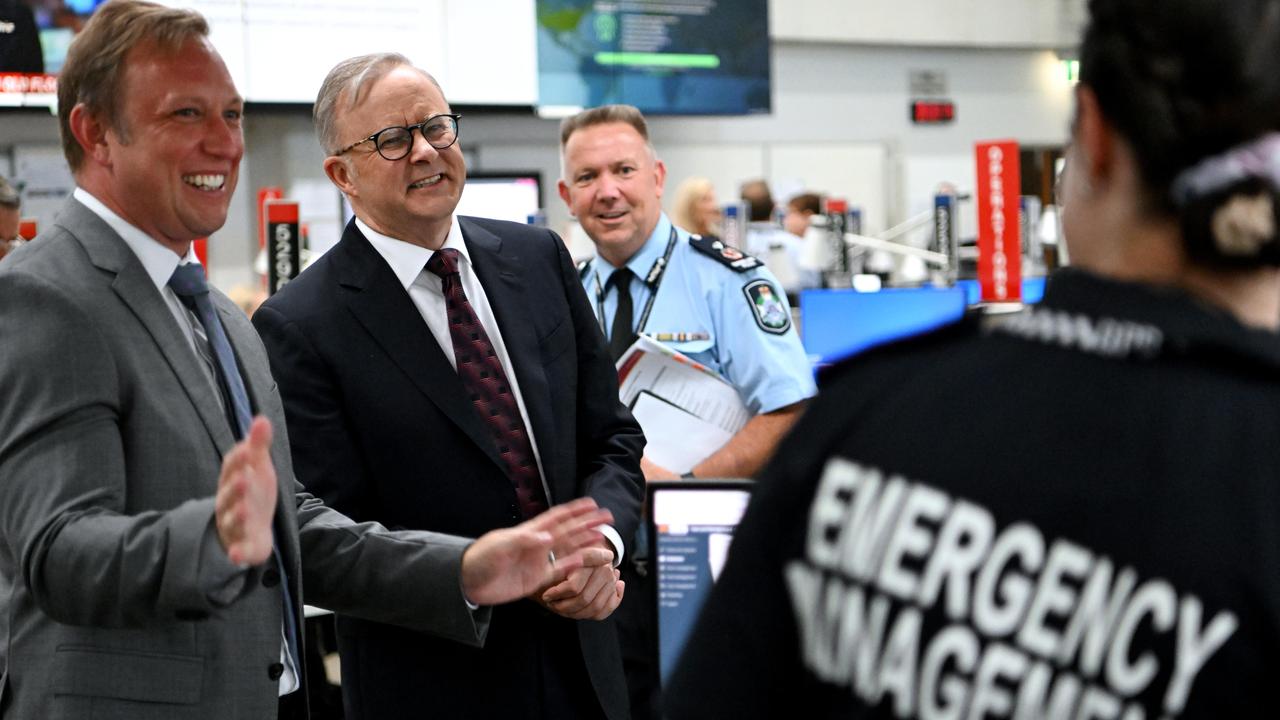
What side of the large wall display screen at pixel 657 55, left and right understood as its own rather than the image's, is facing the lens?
front

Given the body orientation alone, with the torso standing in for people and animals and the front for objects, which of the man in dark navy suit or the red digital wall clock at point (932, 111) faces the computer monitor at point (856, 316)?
the red digital wall clock

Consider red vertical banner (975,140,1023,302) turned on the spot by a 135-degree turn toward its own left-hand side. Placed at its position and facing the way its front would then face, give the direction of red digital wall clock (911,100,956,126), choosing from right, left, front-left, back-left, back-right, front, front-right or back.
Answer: front-left

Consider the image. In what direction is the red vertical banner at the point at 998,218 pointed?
toward the camera

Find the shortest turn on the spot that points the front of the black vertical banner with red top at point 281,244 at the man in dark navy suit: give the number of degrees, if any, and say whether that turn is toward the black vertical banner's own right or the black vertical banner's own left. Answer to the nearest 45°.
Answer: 0° — it already faces them

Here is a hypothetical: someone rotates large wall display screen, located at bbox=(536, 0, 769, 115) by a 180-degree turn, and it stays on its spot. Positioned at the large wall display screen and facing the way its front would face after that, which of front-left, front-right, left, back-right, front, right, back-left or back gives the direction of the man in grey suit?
back

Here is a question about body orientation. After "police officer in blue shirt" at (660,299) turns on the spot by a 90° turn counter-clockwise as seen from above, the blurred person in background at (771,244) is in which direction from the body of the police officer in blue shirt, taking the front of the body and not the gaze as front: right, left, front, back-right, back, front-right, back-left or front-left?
back-left

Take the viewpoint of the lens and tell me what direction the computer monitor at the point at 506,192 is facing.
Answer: facing the viewer

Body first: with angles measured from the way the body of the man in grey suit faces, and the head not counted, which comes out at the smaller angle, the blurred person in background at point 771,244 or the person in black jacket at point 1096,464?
the person in black jacket

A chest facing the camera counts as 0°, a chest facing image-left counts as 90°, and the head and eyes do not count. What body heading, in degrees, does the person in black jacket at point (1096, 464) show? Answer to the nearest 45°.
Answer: approximately 135°

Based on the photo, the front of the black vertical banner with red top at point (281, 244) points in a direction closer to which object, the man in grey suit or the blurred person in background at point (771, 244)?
the man in grey suit

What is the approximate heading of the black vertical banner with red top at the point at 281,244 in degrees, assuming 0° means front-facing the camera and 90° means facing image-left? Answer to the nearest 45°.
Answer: approximately 0°

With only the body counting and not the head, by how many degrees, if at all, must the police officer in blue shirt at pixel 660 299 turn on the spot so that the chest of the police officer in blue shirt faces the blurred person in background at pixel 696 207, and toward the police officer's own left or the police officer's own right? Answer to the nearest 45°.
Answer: approximately 135° to the police officer's own right

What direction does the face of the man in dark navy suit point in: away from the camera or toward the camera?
toward the camera

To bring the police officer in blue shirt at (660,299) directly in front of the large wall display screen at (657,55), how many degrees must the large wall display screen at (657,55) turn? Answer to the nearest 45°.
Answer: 0° — it already faces them
